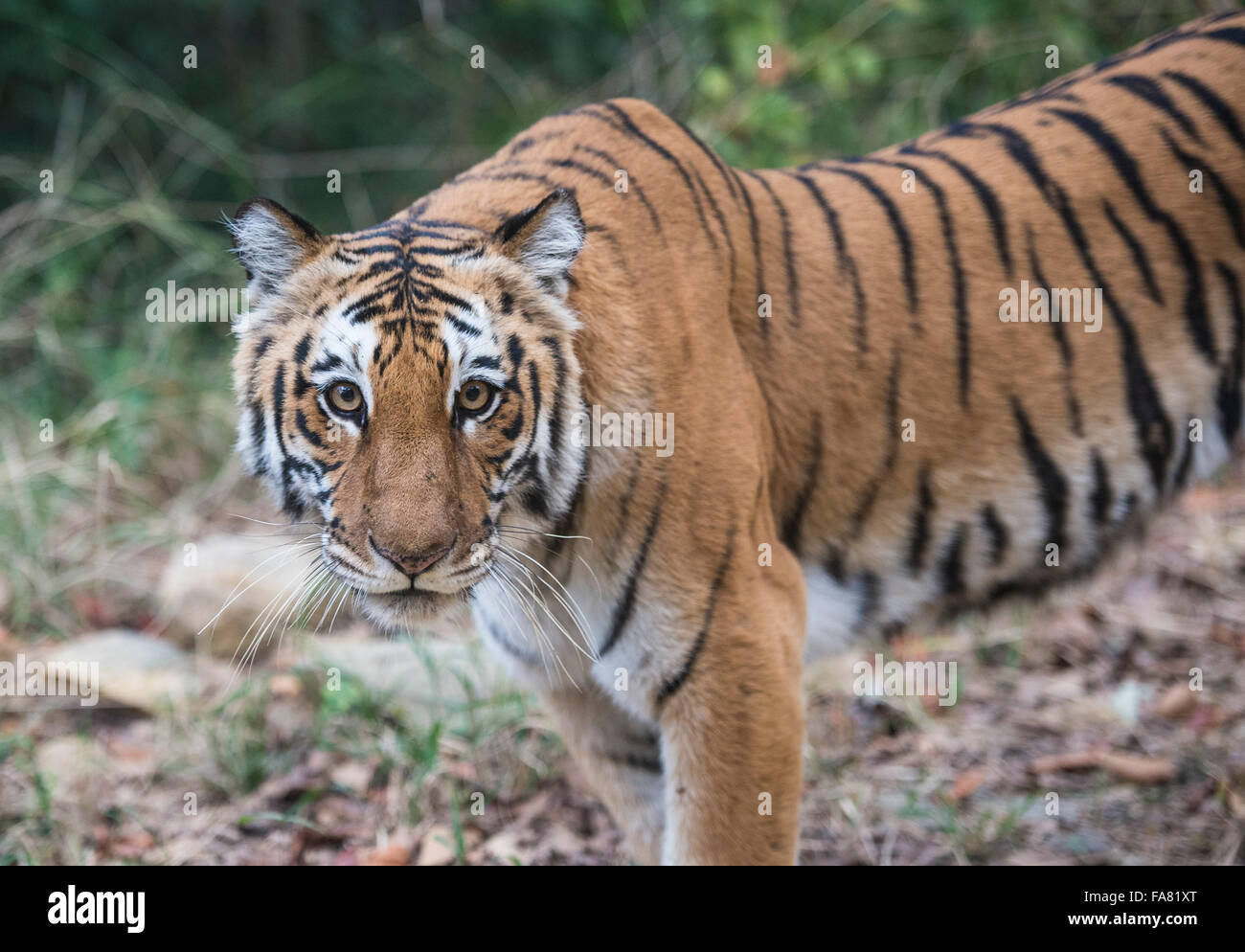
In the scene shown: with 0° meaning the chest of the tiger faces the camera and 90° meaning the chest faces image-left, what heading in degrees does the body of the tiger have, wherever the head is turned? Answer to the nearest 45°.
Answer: approximately 45°

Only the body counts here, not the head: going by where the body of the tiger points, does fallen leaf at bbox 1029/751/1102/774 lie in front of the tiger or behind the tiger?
behind

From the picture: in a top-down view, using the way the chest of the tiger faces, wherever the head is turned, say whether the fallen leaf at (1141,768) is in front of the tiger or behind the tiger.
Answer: behind

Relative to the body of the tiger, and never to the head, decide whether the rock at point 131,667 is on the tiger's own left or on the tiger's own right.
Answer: on the tiger's own right

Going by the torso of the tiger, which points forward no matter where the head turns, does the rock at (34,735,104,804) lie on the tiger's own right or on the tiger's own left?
on the tiger's own right
